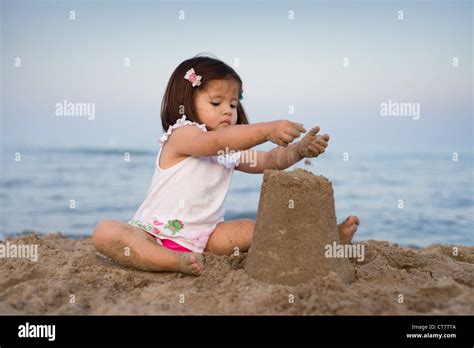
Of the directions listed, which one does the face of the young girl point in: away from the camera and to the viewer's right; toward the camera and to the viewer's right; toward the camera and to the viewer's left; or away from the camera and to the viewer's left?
toward the camera and to the viewer's right

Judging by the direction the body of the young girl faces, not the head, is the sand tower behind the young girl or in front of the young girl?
in front

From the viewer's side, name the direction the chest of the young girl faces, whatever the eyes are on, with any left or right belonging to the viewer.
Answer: facing the viewer and to the right of the viewer
